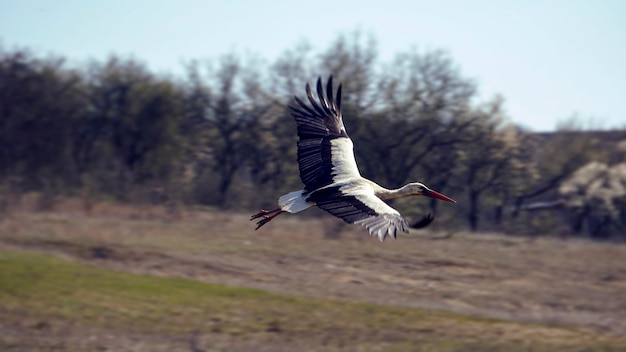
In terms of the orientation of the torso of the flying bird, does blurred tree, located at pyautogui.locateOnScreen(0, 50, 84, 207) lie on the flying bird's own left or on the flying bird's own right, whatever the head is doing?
on the flying bird's own left

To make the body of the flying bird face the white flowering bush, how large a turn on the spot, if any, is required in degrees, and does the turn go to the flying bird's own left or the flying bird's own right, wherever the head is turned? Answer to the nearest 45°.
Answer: approximately 45° to the flying bird's own left

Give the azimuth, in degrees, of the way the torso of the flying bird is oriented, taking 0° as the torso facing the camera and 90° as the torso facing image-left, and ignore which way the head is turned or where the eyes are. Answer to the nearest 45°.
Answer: approximately 270°

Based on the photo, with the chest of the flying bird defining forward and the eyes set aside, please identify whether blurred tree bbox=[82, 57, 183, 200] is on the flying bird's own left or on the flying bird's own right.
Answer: on the flying bird's own left

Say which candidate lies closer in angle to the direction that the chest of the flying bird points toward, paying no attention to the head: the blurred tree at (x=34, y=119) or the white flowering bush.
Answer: the white flowering bush

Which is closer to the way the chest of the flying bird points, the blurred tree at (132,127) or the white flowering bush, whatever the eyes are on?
the white flowering bush
